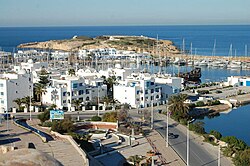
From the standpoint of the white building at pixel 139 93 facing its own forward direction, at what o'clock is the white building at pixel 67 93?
the white building at pixel 67 93 is roughly at 4 o'clock from the white building at pixel 139 93.

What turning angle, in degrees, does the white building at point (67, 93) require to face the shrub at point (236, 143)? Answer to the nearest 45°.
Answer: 0° — it already faces it

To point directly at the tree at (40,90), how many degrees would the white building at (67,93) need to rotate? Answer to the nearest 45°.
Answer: approximately 135° to its right

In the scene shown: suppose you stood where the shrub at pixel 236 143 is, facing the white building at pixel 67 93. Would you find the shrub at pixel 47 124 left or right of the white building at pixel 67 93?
left

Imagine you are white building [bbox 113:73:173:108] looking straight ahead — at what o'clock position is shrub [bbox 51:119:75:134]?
The shrub is roughly at 2 o'clock from the white building.

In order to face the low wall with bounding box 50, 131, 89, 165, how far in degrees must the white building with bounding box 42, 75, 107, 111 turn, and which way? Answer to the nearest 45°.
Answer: approximately 45° to its right

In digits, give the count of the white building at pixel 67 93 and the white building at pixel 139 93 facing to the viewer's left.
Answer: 0

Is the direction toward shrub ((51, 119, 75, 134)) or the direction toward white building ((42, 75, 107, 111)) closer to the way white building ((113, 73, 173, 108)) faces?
the shrub

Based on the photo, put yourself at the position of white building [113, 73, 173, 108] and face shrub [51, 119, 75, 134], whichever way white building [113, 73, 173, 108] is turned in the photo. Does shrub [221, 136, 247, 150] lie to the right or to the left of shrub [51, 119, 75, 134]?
left

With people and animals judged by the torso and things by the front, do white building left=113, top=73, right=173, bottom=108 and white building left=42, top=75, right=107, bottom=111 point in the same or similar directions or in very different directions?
same or similar directions

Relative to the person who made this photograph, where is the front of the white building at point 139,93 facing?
facing the viewer and to the right of the viewer
